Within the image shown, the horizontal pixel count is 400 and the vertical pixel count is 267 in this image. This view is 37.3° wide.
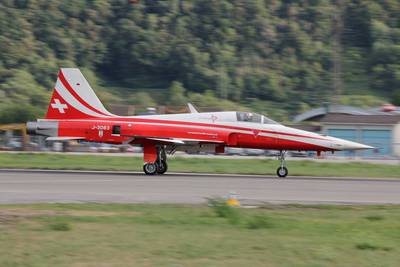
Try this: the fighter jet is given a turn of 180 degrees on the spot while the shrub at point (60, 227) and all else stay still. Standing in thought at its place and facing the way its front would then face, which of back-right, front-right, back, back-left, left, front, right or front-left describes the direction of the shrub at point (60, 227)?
left

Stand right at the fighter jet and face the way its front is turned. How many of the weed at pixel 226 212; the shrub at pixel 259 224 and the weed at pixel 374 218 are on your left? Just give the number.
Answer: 0

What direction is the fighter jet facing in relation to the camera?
to the viewer's right

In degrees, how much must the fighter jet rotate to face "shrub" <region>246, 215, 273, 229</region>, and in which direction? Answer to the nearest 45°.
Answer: approximately 90° to its right

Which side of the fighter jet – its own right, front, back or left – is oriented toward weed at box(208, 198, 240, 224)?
right

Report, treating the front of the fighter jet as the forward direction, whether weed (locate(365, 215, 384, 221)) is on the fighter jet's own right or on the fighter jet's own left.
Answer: on the fighter jet's own right
